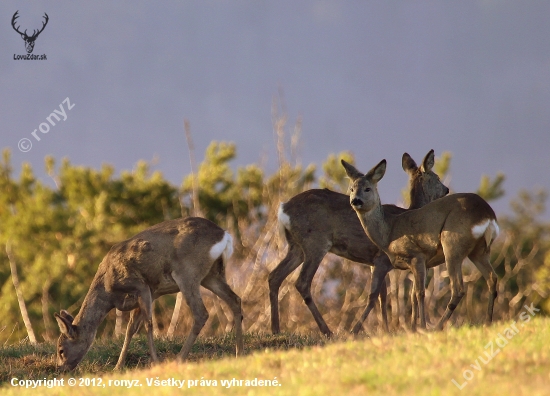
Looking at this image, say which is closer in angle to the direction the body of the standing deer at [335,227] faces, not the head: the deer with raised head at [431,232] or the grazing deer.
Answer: the deer with raised head

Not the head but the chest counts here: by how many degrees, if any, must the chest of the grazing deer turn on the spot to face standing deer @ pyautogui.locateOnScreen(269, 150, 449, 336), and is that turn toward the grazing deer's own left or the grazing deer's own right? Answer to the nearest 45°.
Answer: approximately 135° to the grazing deer's own right

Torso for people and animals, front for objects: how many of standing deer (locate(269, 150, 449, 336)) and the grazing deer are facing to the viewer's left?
1

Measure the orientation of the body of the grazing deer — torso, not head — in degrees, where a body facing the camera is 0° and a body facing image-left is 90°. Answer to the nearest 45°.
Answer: approximately 90°

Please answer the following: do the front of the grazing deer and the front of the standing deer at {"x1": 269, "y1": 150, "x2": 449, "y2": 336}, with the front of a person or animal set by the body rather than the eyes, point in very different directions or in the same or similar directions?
very different directions

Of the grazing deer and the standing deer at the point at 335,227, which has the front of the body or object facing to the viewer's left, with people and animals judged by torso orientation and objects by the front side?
the grazing deer

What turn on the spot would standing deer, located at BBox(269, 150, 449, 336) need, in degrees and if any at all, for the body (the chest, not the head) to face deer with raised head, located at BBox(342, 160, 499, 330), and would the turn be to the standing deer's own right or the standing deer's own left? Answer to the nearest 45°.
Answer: approximately 45° to the standing deer's own right

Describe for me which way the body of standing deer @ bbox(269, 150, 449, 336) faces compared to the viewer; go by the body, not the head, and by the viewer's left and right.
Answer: facing to the right of the viewer

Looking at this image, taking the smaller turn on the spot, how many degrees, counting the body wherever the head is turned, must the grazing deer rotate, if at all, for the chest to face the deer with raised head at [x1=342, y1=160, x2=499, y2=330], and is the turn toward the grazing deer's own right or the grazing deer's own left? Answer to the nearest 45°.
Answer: approximately 180°

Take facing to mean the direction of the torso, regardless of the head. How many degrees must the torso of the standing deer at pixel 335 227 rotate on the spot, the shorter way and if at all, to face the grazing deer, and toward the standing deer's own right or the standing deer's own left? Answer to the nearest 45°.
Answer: approximately 135° to the standing deer's own right
